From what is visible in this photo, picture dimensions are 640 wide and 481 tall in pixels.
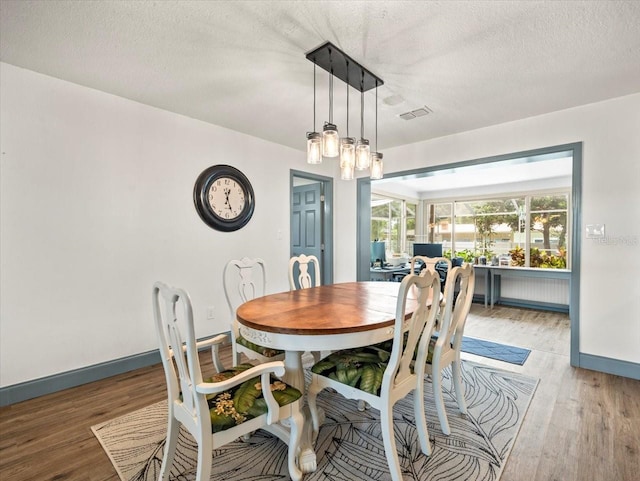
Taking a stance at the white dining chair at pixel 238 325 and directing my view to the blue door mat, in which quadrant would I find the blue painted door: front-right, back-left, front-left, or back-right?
front-left

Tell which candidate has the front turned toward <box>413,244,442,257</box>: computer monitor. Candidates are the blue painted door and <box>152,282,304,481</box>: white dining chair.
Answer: the white dining chair

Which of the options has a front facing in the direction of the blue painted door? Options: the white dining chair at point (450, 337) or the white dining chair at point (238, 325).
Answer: the white dining chair at point (450, 337)

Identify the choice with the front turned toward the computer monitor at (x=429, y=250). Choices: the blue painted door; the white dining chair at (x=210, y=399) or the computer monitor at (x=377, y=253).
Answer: the white dining chair

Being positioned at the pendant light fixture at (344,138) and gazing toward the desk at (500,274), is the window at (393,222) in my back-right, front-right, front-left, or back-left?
front-left

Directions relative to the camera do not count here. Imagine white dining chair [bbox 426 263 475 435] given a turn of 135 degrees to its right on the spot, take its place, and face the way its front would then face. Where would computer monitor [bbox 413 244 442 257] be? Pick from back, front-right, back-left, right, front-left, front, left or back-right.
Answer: left

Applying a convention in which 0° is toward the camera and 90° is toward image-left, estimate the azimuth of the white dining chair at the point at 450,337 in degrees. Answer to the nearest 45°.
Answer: approximately 135°

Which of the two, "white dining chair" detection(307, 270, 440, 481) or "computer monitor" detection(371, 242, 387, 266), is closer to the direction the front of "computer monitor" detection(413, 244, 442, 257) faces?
the white dining chair

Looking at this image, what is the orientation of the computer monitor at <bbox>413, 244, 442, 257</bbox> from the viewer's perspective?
toward the camera

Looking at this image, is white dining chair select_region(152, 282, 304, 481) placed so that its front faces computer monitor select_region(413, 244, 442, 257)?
yes

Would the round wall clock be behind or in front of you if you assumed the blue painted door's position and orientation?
in front

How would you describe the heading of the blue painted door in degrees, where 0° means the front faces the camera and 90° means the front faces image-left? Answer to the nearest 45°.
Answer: approximately 45°

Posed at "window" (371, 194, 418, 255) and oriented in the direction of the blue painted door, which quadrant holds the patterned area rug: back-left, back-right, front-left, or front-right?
front-left

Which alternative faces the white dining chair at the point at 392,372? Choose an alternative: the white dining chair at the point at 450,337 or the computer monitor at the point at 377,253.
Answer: the computer monitor

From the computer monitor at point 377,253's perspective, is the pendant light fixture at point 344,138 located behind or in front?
in front

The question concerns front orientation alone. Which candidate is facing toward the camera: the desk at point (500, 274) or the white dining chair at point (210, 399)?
the desk

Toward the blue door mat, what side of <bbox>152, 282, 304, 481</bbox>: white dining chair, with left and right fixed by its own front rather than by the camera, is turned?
front

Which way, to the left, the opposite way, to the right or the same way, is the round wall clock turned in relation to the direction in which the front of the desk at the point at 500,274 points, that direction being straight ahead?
to the left

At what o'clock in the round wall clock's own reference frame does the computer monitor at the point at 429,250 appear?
The computer monitor is roughly at 10 o'clock from the round wall clock.

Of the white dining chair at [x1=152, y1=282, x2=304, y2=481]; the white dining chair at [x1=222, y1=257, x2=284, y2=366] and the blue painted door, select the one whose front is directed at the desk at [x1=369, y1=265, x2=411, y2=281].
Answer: the white dining chair at [x1=152, y1=282, x2=304, y2=481]
